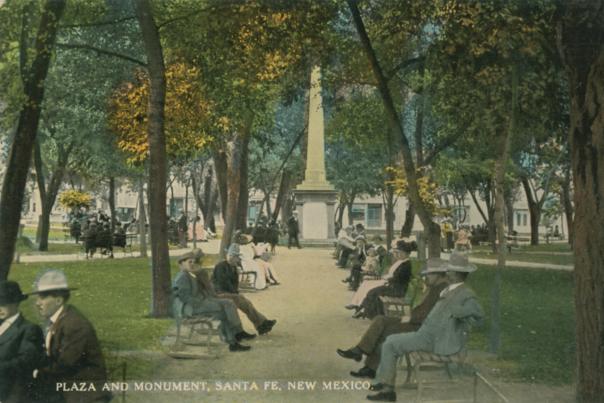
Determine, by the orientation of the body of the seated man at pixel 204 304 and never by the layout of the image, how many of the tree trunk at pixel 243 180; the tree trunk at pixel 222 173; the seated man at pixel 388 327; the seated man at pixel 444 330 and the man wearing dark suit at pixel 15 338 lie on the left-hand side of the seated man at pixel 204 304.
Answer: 2

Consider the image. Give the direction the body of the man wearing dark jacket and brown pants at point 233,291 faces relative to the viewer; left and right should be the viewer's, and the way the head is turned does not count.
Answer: facing to the right of the viewer

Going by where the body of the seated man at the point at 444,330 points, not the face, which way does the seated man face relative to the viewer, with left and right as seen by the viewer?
facing to the left of the viewer

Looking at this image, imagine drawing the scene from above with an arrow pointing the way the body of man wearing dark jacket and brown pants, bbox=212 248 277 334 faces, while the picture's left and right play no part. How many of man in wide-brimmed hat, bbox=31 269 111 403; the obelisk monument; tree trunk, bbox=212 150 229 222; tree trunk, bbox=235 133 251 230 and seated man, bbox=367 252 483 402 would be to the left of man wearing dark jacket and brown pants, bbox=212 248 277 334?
3

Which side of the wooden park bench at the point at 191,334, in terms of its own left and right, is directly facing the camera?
right

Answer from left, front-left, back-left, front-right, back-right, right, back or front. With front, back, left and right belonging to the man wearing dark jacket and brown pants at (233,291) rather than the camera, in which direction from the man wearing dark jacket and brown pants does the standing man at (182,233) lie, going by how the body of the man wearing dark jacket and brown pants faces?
left

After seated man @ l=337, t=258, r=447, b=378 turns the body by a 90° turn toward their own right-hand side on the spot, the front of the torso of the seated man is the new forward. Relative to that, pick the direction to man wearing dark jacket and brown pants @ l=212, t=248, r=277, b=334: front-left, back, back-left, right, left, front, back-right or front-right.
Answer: front-left

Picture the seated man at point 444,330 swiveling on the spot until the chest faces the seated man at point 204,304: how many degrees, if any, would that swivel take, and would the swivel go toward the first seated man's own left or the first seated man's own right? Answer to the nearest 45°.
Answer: approximately 45° to the first seated man's own right

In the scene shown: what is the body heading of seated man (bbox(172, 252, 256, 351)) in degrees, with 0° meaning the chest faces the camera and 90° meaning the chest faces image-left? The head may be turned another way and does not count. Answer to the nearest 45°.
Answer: approximately 270°

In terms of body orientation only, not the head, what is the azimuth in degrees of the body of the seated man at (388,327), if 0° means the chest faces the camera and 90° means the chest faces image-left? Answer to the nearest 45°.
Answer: approximately 90°

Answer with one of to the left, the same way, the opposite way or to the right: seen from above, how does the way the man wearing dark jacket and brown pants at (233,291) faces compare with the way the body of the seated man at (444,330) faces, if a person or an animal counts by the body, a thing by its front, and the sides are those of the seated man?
the opposite way

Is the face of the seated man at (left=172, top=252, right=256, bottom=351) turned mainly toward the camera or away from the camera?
toward the camera

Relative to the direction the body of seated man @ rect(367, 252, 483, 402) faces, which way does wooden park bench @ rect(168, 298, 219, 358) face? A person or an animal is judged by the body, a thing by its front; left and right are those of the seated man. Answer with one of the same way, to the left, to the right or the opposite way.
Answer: the opposite way

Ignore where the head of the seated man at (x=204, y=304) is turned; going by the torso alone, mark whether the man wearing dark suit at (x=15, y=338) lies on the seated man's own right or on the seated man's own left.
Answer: on the seated man's own right
